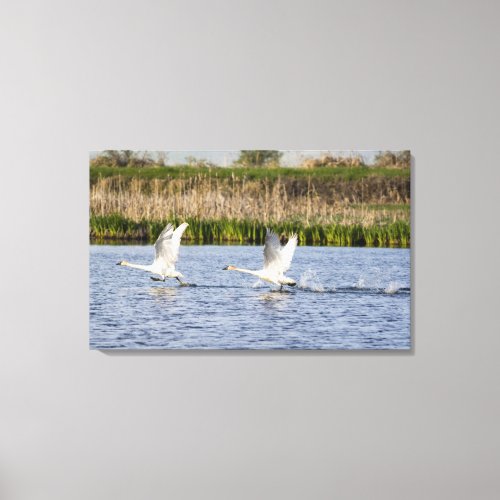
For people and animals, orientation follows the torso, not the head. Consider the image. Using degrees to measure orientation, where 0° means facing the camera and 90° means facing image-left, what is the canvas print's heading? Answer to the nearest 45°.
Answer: approximately 0°
